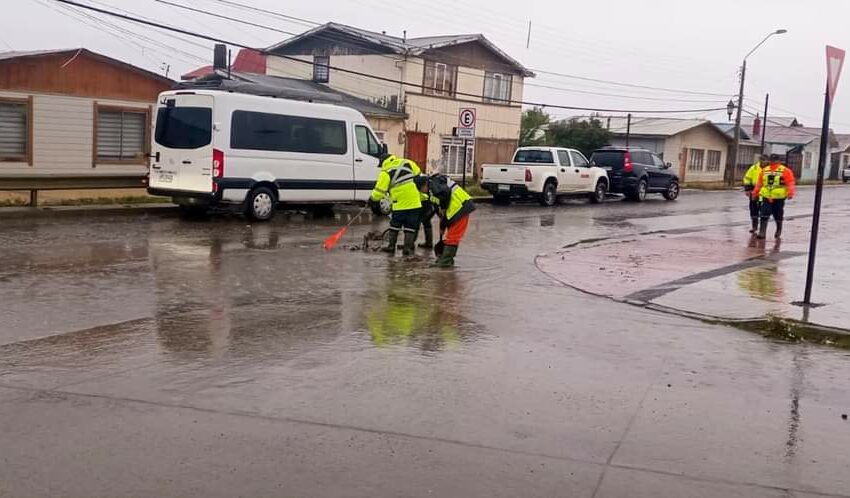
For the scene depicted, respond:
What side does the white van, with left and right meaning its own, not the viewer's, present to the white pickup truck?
front

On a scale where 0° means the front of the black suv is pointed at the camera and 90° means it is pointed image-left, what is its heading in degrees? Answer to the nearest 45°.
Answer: approximately 225°

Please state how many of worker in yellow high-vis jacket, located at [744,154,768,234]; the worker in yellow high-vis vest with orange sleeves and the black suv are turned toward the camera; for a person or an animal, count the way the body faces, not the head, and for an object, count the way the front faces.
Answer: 2

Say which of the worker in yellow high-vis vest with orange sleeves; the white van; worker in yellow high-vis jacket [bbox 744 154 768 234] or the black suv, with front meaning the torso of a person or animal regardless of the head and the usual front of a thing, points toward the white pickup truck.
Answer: the white van

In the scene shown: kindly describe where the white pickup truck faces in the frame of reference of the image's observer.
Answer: facing away from the viewer and to the right of the viewer

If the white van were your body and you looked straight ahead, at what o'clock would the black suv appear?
The black suv is roughly at 12 o'clock from the white van.

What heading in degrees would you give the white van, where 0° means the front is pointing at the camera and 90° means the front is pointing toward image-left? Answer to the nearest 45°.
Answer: approximately 225°

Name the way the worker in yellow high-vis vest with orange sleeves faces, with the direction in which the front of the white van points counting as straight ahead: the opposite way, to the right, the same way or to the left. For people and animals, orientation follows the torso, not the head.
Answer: the opposite way
